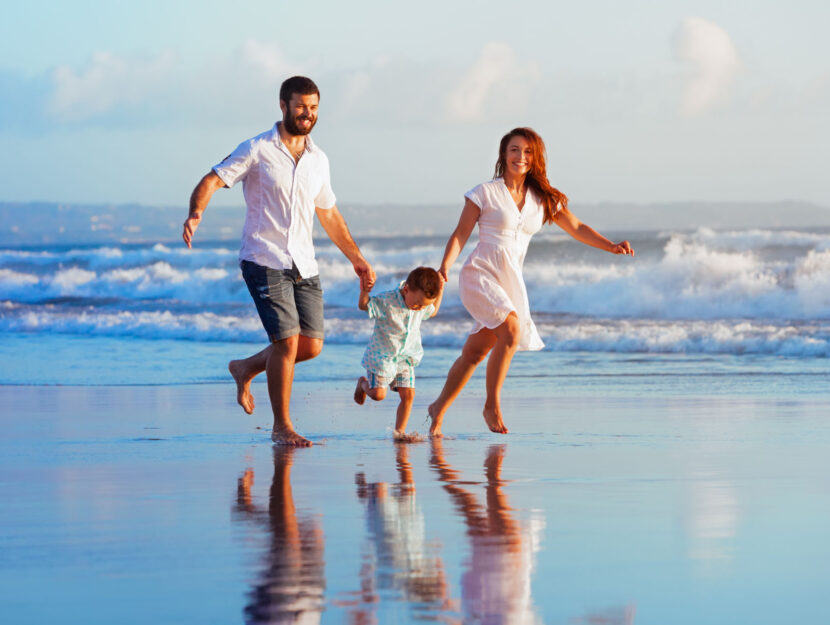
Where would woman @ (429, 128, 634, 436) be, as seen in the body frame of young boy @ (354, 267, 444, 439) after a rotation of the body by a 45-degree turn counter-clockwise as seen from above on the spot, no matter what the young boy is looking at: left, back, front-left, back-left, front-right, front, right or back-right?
front

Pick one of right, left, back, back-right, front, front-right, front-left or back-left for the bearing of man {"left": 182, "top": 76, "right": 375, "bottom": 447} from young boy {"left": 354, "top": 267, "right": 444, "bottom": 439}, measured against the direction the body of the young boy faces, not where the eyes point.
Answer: right

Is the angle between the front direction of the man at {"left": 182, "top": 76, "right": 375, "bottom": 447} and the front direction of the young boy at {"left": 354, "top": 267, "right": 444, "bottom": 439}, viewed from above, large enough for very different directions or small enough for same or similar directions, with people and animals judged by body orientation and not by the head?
same or similar directions

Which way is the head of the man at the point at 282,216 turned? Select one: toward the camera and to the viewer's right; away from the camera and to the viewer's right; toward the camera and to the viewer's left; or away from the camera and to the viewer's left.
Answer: toward the camera and to the viewer's right

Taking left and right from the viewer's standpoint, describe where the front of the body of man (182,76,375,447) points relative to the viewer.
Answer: facing the viewer and to the right of the viewer

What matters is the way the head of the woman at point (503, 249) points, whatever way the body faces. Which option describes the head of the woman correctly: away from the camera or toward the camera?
toward the camera

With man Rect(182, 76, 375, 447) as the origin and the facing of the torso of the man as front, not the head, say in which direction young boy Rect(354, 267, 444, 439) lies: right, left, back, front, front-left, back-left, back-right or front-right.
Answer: left

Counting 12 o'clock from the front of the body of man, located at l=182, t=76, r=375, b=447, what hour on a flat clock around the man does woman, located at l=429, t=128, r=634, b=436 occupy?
The woman is roughly at 10 o'clock from the man.

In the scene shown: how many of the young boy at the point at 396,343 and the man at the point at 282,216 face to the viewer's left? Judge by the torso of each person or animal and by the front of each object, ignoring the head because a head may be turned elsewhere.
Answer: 0
